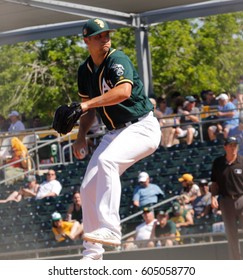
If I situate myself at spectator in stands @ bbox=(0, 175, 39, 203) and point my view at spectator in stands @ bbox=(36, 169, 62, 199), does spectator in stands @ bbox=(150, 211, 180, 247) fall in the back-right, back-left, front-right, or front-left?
front-right

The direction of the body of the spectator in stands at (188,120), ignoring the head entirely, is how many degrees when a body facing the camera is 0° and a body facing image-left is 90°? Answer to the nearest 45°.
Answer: approximately 45°

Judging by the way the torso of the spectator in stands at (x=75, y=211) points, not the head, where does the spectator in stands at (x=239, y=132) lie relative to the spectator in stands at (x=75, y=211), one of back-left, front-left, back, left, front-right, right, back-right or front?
back-left

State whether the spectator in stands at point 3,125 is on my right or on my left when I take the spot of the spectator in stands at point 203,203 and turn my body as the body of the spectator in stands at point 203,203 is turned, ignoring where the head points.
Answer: on my right

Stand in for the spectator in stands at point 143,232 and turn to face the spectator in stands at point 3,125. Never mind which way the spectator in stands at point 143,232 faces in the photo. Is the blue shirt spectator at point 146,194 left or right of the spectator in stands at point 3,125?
right

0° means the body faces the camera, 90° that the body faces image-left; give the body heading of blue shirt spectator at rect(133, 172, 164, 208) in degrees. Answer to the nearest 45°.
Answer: approximately 45°

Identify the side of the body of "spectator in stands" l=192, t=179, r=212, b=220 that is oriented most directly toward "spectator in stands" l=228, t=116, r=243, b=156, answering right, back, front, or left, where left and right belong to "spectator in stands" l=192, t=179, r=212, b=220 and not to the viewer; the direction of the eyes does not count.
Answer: back

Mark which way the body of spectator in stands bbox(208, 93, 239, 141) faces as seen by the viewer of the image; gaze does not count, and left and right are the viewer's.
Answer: facing the viewer and to the left of the viewer

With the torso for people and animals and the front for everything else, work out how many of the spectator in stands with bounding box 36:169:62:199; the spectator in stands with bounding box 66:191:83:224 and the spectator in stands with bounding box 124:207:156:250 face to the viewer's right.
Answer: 0

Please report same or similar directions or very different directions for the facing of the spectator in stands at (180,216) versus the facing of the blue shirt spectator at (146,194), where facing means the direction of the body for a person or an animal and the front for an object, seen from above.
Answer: same or similar directions

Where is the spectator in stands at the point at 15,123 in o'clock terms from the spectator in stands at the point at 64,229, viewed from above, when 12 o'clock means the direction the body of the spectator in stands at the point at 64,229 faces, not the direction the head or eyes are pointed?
the spectator in stands at the point at 15,123 is roughly at 4 o'clock from the spectator in stands at the point at 64,229.

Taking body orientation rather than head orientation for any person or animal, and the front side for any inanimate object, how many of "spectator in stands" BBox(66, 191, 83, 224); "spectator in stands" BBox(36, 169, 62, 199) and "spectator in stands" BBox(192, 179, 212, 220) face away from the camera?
0

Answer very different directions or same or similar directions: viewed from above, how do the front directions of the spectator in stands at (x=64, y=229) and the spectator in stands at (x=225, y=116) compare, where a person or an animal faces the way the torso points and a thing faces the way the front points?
same or similar directions
